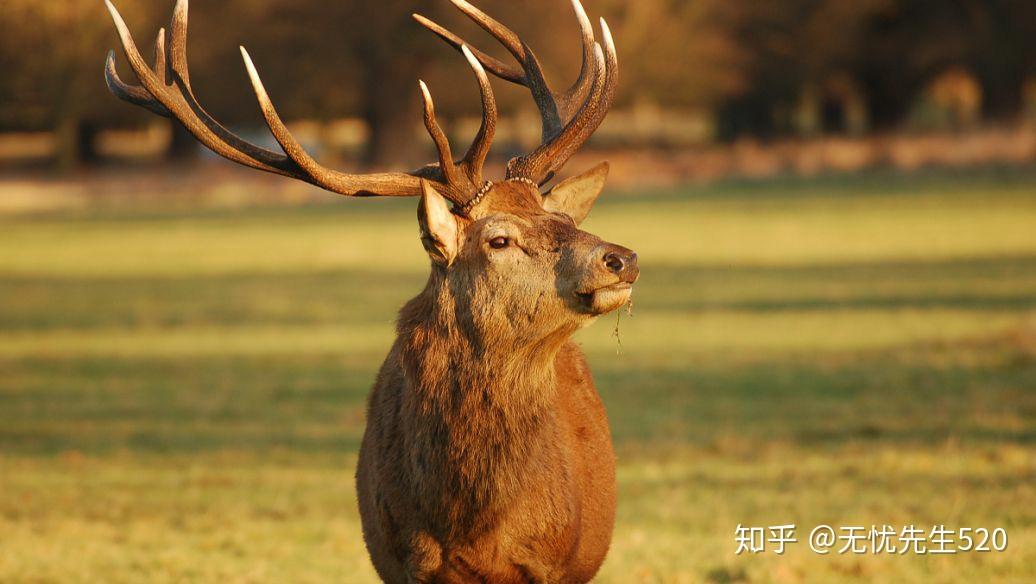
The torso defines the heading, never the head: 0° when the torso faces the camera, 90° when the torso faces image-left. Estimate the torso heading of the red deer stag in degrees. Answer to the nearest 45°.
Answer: approximately 0°
